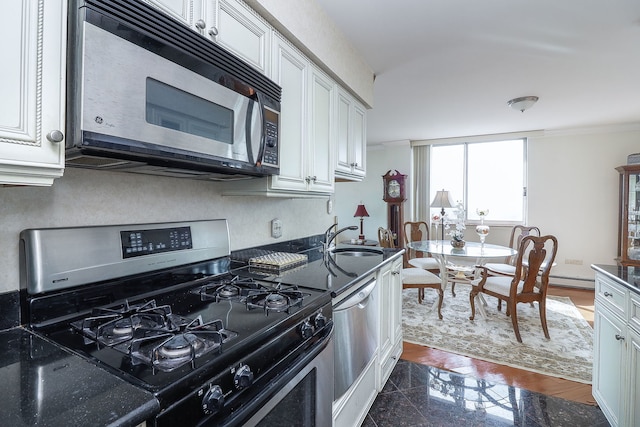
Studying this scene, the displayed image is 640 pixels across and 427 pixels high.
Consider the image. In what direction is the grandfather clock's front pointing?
toward the camera

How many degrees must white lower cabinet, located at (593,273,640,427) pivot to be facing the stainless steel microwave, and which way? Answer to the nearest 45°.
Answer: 0° — it already faces it

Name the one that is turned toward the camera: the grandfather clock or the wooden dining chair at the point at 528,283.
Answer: the grandfather clock

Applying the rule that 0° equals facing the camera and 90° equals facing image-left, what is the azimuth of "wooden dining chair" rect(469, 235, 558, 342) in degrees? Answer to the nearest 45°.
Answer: approximately 135°

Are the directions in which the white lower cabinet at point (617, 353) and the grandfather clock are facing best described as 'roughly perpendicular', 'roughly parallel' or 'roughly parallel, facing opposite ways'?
roughly perpendicular

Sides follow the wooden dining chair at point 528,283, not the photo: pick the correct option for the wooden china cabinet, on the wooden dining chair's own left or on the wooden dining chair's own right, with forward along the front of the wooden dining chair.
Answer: on the wooden dining chair's own right

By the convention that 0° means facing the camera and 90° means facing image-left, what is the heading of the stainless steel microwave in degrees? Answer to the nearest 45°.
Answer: approximately 315°

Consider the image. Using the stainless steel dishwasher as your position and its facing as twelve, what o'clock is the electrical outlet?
The electrical outlet is roughly at 6 o'clock from the stainless steel dishwasher.

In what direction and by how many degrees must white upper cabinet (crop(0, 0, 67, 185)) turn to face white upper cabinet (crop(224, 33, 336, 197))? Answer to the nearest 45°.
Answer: approximately 45° to its left

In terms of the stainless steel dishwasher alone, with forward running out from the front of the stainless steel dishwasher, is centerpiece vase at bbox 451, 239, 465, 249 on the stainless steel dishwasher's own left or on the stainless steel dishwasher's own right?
on the stainless steel dishwasher's own left

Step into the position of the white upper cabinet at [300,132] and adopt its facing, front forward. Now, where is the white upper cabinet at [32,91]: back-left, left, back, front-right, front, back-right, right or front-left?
right

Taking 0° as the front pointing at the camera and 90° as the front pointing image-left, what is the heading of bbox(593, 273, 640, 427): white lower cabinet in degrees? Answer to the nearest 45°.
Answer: approximately 45°

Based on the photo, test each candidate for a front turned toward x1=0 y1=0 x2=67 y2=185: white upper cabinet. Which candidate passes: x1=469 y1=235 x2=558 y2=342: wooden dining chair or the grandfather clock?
the grandfather clock

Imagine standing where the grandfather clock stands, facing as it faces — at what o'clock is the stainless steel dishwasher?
The stainless steel dishwasher is roughly at 12 o'clock from the grandfather clock.

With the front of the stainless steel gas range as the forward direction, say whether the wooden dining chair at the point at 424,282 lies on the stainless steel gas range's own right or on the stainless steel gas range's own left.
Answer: on the stainless steel gas range's own left

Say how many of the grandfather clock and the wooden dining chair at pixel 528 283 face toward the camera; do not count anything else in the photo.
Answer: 1

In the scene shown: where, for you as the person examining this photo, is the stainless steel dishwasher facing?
facing the viewer and to the right of the viewer
